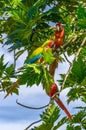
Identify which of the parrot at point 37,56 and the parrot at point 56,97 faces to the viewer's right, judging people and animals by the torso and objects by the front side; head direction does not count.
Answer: the parrot at point 37,56

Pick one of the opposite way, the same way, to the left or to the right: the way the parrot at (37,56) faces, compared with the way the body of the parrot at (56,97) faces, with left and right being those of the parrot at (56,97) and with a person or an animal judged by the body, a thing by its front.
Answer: the opposite way

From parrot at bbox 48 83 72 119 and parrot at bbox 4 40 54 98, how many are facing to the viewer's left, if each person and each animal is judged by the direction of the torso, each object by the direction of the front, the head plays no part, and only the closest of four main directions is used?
1

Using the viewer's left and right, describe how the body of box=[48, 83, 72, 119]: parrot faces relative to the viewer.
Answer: facing to the left of the viewer

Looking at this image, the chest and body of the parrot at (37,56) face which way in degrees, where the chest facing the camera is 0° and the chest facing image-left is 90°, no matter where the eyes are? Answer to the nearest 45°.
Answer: approximately 270°
